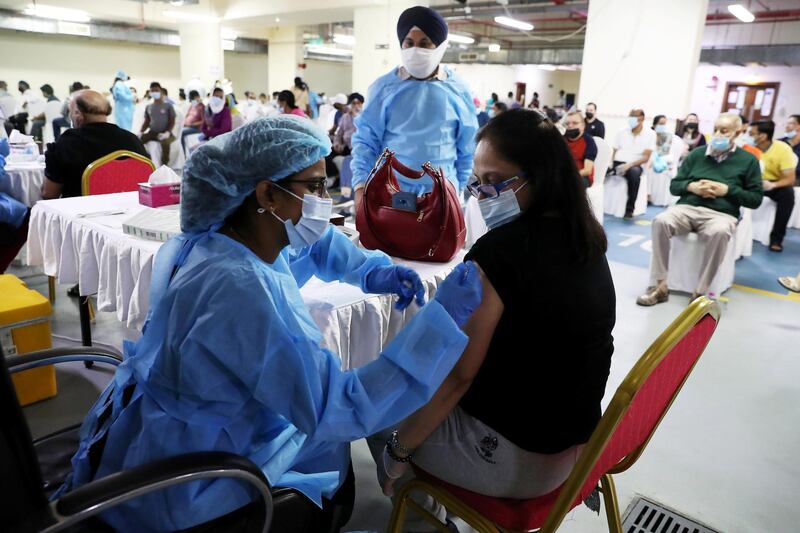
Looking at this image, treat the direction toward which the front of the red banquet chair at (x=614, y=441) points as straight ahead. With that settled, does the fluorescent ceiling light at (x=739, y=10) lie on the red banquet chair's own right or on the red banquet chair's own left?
on the red banquet chair's own right

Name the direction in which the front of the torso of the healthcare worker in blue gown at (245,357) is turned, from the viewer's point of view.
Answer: to the viewer's right

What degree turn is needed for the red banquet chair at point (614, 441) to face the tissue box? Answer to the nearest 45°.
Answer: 0° — it already faces it

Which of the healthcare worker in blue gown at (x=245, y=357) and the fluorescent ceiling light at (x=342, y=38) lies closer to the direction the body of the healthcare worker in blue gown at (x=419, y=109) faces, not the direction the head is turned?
the healthcare worker in blue gown

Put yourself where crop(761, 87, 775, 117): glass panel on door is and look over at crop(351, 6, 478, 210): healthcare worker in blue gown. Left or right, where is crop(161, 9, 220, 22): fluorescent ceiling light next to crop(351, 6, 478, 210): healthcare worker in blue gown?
right

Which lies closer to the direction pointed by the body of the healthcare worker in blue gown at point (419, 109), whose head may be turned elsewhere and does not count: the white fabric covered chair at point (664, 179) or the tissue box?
the tissue box

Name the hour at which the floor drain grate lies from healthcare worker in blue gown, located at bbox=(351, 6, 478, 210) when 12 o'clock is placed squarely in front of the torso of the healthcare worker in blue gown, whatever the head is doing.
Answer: The floor drain grate is roughly at 11 o'clock from the healthcare worker in blue gown.

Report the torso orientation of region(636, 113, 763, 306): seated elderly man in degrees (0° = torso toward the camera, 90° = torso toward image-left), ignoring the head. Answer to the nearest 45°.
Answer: approximately 45°

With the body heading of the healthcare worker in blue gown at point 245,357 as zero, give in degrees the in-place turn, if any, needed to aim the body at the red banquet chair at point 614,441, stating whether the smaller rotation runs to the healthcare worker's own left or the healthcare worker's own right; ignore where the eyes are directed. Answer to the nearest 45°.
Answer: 0° — they already face it

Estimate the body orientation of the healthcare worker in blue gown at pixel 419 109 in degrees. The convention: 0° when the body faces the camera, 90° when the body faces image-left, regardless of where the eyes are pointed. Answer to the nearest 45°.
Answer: approximately 0°
